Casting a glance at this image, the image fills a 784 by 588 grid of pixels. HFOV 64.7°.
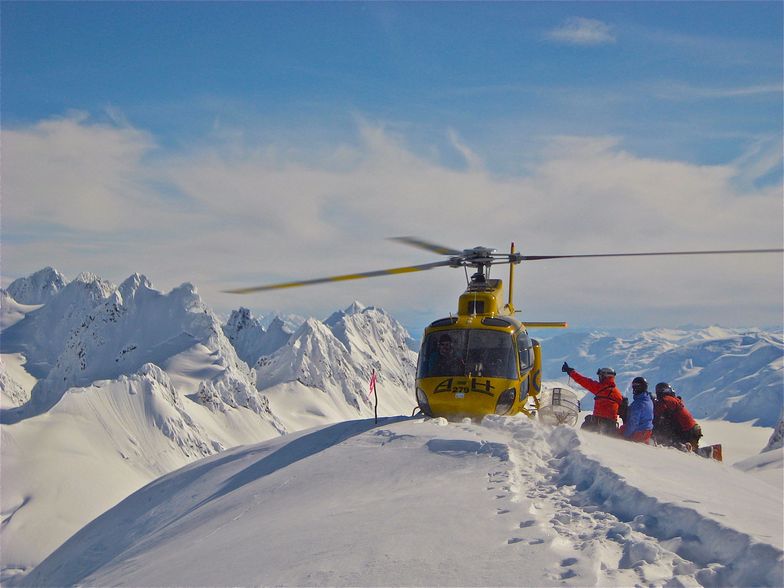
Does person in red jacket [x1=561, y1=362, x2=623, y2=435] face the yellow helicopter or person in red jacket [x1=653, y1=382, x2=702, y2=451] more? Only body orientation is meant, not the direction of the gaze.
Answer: the yellow helicopter

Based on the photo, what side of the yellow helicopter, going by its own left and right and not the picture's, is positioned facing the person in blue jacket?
left

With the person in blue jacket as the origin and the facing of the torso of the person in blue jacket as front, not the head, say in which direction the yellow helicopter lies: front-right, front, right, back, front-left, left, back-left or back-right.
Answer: front-left

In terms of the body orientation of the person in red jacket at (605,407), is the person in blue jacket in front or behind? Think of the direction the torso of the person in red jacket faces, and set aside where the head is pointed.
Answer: behind

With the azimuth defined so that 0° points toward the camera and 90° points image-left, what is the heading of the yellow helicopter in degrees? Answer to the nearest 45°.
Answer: approximately 0°

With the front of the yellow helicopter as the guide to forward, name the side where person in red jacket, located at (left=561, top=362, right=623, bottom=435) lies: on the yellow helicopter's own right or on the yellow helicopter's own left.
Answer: on the yellow helicopter's own left

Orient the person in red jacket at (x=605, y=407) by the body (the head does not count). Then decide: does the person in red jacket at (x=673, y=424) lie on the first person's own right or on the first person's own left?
on the first person's own right

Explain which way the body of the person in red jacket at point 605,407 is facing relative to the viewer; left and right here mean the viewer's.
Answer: facing away from the viewer and to the left of the viewer

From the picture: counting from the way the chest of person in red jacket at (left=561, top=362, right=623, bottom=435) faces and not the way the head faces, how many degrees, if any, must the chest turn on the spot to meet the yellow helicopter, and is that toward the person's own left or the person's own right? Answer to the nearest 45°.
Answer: approximately 45° to the person's own left
